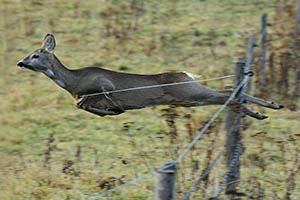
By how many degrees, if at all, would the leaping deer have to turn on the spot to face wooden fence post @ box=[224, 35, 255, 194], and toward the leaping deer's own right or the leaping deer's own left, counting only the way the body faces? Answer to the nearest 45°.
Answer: approximately 180°

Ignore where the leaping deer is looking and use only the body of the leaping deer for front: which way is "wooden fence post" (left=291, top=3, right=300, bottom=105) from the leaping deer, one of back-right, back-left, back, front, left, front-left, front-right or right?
back-right

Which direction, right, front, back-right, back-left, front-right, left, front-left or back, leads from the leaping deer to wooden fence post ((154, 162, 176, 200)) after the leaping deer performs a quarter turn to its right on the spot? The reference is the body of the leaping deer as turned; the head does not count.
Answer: back

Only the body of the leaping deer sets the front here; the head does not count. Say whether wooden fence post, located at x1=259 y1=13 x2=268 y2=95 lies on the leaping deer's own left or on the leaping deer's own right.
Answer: on the leaping deer's own right

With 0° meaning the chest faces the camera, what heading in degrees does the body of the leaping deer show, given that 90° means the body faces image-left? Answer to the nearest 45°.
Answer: approximately 90°
